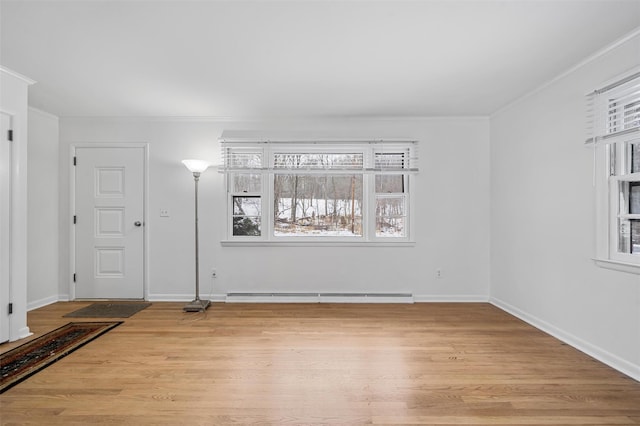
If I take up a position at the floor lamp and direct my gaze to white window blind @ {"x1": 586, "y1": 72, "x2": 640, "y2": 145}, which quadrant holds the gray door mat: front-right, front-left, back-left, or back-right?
back-right

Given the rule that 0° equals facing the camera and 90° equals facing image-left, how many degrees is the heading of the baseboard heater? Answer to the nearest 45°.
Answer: approximately 0°

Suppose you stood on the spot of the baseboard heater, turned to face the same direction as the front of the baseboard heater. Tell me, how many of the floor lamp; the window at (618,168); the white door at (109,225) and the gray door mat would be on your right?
3

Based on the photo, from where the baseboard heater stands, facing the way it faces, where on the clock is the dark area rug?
The dark area rug is roughly at 2 o'clock from the baseboard heater.

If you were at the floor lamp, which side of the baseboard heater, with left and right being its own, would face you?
right

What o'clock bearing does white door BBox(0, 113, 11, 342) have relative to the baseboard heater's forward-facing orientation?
The white door is roughly at 2 o'clock from the baseboard heater.

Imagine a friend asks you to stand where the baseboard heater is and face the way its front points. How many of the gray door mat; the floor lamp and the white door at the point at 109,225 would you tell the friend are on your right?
3

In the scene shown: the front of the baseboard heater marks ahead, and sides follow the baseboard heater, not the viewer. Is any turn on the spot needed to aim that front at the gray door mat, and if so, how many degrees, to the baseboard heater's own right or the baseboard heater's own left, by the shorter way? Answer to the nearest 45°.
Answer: approximately 90° to the baseboard heater's own right
